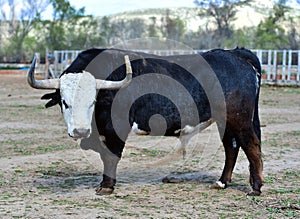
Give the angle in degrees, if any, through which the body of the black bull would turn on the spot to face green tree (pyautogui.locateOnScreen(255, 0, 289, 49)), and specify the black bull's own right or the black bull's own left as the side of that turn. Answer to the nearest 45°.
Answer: approximately 90° to the black bull's own right

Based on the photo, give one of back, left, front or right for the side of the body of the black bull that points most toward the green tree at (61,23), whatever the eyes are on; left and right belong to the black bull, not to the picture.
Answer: right

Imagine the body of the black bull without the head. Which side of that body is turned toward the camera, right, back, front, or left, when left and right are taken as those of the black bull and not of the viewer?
left
